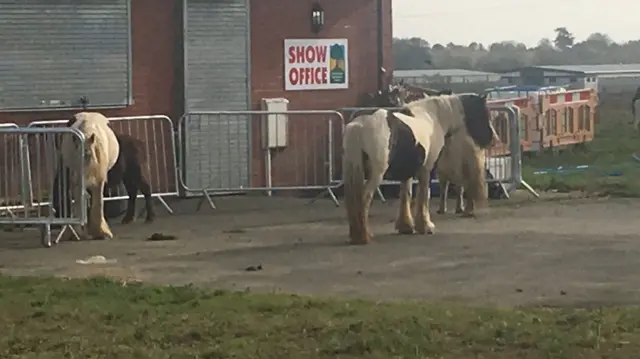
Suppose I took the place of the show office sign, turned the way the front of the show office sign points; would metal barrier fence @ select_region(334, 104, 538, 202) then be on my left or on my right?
on my left

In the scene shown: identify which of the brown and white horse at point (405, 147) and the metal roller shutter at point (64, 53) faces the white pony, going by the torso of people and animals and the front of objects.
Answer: the metal roller shutter

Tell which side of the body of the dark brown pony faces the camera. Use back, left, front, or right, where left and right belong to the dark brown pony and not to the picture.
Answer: left

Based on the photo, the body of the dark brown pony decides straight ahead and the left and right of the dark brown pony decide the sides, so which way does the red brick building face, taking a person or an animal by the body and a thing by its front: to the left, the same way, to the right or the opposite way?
to the left

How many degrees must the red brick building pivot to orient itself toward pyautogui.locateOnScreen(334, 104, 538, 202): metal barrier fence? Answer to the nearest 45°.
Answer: approximately 90° to its left

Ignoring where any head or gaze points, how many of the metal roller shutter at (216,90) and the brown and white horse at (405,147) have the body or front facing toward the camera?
1

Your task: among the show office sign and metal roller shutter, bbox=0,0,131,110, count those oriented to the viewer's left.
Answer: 0

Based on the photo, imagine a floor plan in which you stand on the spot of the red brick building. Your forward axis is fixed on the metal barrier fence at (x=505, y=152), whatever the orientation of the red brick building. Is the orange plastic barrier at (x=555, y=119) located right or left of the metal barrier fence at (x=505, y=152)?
left

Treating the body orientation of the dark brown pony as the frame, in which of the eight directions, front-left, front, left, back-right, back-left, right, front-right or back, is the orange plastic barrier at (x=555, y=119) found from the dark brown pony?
back-right

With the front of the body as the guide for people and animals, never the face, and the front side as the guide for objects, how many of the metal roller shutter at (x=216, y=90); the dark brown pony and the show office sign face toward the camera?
2

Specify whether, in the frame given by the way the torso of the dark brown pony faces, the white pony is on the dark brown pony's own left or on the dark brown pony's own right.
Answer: on the dark brown pony's own left

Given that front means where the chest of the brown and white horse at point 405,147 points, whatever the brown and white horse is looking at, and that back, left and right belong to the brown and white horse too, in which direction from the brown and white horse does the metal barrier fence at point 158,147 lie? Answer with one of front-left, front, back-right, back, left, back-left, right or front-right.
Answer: left

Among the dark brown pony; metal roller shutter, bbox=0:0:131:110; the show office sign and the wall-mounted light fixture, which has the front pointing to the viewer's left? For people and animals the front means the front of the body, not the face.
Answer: the dark brown pony

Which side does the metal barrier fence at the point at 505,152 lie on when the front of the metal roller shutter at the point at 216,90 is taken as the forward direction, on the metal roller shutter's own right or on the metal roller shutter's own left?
on the metal roller shutter's own left

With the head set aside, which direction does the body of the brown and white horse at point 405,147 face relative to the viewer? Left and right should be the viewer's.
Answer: facing away from the viewer and to the right of the viewer
